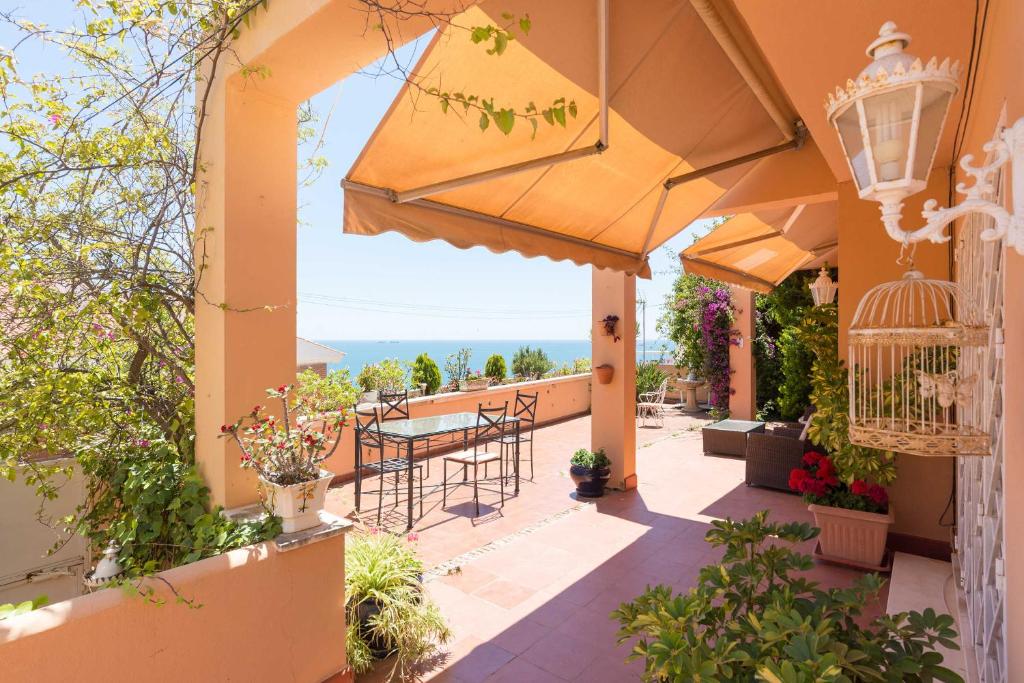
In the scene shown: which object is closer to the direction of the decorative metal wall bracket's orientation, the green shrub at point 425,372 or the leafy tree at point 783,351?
the green shrub

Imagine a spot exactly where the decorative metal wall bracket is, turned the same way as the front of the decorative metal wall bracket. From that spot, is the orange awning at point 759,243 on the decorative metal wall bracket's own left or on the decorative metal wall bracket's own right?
on the decorative metal wall bracket's own right

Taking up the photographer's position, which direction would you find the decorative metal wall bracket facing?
facing to the left of the viewer

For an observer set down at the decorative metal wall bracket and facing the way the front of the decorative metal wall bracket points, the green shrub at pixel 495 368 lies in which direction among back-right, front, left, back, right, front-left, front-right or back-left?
front-right

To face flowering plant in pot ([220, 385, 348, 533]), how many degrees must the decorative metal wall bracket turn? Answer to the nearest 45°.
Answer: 0° — it already faces it

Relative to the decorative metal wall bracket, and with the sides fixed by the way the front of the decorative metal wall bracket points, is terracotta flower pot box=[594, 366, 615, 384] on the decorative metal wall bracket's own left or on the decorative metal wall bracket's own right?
on the decorative metal wall bracket's own right

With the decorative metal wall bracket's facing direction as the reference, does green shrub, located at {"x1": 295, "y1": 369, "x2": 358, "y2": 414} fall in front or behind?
in front

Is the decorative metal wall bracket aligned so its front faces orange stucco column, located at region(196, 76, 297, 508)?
yes

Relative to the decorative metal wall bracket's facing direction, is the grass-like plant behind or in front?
in front

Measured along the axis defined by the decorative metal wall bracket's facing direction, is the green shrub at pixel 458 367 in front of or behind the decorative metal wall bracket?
in front

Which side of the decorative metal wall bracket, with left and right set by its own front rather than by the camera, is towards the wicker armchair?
right

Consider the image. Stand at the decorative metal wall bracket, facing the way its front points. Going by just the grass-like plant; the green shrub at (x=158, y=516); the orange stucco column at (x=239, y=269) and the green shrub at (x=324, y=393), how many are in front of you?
4
